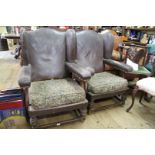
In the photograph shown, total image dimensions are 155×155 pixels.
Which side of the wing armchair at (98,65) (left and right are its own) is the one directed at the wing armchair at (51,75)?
right

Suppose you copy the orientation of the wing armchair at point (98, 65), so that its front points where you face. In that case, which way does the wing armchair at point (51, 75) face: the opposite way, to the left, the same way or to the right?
the same way

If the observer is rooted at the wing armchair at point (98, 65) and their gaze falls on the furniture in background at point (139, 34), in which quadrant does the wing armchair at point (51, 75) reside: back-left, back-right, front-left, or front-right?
back-left

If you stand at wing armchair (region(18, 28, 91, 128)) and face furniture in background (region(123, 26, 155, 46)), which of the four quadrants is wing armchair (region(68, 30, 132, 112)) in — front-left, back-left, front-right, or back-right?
front-right

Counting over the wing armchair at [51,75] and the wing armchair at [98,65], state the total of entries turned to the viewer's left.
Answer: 0

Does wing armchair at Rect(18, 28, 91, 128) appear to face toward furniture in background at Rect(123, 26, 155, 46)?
no

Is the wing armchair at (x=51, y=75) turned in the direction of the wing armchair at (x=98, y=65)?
no

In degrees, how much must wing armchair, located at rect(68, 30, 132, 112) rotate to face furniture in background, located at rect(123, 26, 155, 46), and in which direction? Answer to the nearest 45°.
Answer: approximately 90° to its left
